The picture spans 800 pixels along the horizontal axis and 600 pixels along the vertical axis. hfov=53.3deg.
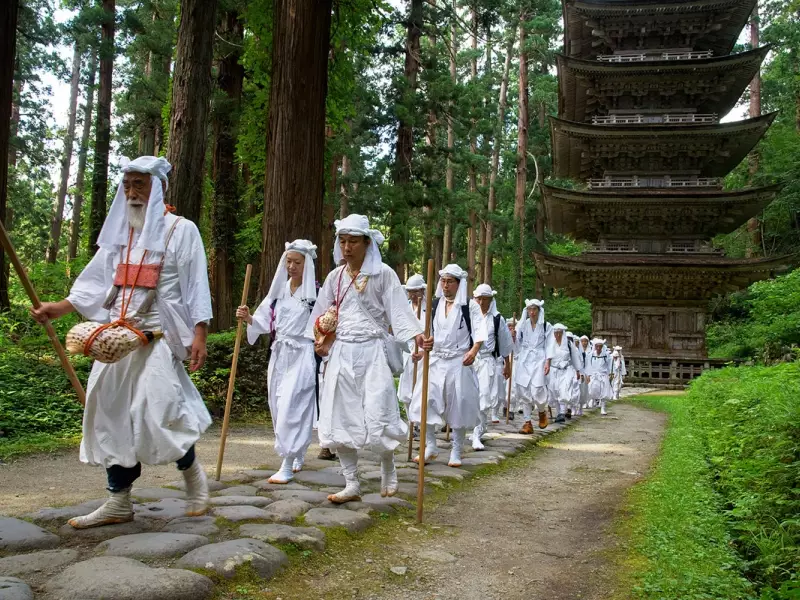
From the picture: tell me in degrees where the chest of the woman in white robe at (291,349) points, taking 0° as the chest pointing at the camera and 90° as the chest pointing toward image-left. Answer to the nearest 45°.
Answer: approximately 45°

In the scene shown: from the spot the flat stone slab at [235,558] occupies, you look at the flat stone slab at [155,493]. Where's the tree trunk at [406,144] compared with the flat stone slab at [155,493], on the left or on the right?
right

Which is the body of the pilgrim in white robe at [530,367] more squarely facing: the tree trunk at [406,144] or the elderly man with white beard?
the elderly man with white beard

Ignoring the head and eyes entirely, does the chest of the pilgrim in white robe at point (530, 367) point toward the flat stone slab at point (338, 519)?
yes

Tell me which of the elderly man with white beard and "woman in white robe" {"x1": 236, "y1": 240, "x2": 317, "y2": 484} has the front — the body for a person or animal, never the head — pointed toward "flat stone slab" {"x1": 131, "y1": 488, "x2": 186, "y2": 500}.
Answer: the woman in white robe

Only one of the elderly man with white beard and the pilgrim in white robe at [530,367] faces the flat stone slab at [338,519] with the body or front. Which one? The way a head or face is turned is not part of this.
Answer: the pilgrim in white robe

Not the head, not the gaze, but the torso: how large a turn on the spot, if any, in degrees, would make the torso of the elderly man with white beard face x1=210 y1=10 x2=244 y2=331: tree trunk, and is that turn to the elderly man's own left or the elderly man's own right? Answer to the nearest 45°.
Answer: approximately 135° to the elderly man's own right

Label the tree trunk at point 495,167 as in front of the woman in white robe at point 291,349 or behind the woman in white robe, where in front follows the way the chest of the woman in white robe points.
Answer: behind

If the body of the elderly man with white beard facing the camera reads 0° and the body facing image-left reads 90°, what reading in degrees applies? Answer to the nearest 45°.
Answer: approximately 45°
